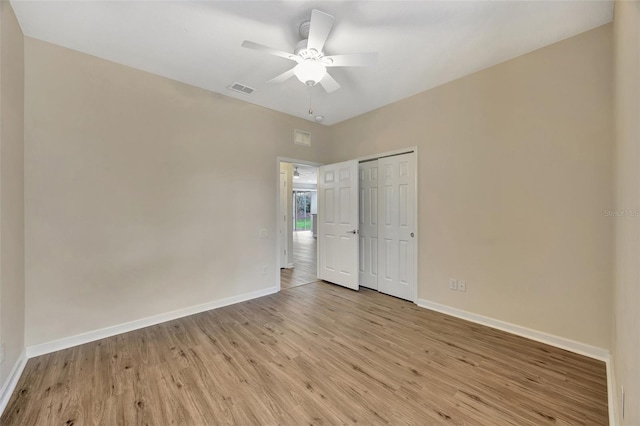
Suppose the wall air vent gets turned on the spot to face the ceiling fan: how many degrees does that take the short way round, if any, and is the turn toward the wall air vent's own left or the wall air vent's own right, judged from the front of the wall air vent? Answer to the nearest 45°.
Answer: approximately 45° to the wall air vent's own right

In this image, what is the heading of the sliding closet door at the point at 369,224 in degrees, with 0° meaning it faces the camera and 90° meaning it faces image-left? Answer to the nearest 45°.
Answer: approximately 45°

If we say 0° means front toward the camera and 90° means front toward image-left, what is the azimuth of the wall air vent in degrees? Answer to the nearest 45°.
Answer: approximately 315°

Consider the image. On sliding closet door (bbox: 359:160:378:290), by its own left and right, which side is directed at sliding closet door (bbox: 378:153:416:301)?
left

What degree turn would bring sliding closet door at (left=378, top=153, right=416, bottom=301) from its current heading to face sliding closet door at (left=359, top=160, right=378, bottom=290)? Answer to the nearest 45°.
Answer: approximately 90° to its right

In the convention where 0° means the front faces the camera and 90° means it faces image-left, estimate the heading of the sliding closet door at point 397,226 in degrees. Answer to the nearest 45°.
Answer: approximately 45°

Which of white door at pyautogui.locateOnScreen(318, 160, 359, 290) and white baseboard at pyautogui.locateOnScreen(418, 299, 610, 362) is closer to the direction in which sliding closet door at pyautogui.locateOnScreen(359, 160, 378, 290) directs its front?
the white door
